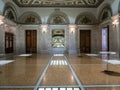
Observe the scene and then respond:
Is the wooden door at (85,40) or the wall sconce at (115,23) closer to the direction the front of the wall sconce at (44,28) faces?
the wall sconce

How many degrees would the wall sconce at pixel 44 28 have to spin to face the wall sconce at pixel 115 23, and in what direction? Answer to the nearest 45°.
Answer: approximately 45° to its left

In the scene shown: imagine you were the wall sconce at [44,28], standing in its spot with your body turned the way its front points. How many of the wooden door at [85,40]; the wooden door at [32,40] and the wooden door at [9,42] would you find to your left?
1

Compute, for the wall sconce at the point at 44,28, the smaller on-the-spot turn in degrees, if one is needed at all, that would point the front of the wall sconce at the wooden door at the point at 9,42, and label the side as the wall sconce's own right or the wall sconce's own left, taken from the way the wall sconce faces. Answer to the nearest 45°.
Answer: approximately 90° to the wall sconce's own right

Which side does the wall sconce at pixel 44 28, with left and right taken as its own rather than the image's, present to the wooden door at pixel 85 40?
left

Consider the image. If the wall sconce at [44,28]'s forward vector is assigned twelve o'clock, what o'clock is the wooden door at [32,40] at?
The wooden door is roughly at 4 o'clock from the wall sconce.

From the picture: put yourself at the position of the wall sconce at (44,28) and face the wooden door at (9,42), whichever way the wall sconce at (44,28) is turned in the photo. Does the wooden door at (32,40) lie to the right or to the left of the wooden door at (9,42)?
right

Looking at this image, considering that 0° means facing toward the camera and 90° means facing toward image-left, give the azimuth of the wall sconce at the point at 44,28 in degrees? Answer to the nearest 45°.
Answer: approximately 0°
